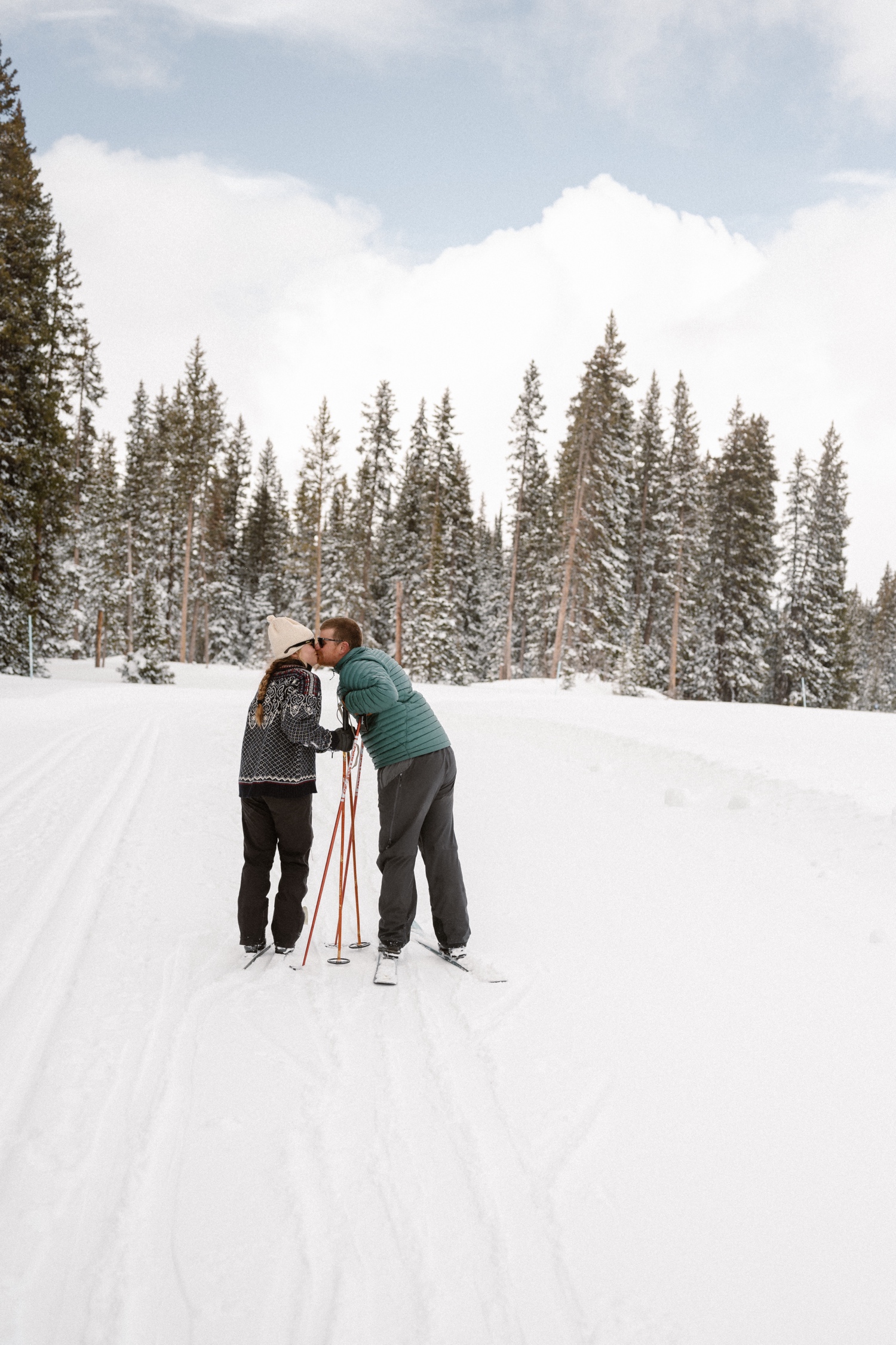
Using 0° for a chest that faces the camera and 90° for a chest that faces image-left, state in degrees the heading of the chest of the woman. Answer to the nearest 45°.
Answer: approximately 225°

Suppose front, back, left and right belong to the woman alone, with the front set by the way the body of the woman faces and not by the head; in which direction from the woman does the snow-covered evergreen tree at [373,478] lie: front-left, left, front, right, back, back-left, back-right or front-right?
front-left

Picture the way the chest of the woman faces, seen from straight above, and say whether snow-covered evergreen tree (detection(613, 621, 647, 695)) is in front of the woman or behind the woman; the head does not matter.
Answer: in front

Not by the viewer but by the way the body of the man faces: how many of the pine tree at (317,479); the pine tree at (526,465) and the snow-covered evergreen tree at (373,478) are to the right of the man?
3

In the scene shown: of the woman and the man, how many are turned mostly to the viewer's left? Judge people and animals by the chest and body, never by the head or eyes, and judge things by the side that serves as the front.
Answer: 1

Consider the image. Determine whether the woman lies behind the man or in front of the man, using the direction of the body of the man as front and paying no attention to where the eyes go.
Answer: in front

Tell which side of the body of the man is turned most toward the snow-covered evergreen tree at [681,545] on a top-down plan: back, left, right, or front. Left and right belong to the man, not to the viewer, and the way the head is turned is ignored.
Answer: right

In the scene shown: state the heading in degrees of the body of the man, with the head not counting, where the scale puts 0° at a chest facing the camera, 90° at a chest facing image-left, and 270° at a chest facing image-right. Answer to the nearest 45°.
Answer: approximately 90°

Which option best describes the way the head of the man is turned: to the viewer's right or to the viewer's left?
to the viewer's left

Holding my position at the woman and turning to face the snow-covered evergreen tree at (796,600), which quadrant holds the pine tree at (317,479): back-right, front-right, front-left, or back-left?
front-left
